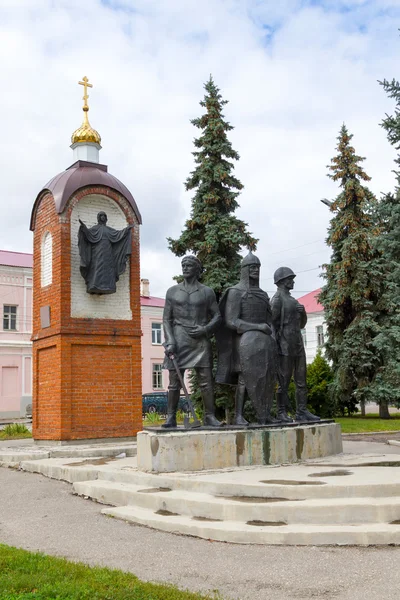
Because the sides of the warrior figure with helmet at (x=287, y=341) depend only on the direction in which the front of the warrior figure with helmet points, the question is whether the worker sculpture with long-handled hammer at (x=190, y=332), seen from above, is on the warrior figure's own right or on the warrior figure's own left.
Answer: on the warrior figure's own right

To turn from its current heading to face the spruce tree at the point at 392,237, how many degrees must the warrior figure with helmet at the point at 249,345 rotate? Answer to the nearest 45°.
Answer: approximately 90° to its left

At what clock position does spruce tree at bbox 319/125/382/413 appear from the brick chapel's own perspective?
The spruce tree is roughly at 9 o'clock from the brick chapel.

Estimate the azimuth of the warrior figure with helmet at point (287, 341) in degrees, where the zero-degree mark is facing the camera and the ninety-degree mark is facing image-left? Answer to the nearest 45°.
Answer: approximately 315°

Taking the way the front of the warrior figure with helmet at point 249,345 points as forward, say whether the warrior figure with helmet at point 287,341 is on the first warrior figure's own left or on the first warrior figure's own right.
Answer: on the first warrior figure's own left

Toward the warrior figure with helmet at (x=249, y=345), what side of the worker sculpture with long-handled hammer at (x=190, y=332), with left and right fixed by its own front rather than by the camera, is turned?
left

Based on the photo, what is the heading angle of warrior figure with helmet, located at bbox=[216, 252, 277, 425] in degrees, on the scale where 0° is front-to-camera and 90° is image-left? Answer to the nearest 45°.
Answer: approximately 315°
